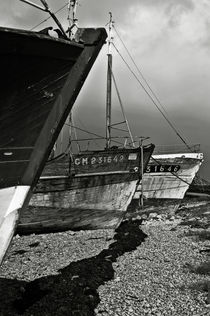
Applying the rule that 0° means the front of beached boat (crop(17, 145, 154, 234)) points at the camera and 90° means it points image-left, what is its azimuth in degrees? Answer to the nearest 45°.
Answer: approximately 270°

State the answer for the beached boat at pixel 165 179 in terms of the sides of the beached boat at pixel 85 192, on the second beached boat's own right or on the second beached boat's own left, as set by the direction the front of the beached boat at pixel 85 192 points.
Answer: on the second beached boat's own left
